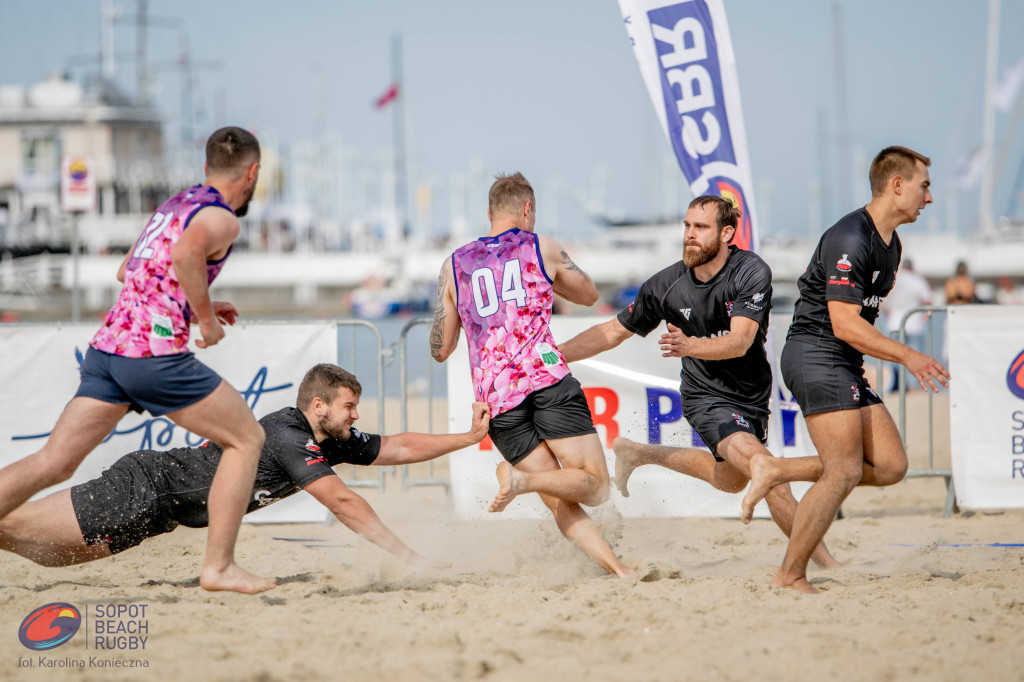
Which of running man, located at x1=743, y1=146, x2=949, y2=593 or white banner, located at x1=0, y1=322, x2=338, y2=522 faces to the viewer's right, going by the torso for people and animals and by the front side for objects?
the running man

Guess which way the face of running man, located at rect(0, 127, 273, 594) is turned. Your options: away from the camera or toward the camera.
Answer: away from the camera

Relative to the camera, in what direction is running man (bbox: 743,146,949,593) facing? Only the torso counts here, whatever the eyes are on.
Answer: to the viewer's right

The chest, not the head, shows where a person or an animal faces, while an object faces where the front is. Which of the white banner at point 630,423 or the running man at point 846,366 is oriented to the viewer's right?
the running man

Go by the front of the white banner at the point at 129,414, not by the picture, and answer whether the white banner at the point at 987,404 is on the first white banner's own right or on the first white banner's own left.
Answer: on the first white banner's own left

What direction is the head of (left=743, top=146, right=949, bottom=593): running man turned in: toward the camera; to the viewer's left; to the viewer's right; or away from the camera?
to the viewer's right

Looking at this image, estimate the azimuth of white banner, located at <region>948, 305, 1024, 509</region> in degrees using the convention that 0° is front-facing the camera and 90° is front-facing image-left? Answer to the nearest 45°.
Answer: approximately 0°
